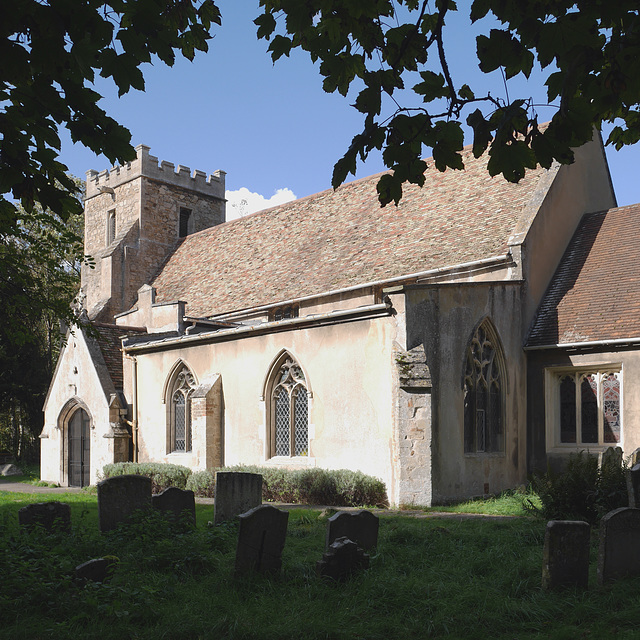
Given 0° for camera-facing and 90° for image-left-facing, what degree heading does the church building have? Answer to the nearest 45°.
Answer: approximately 45°

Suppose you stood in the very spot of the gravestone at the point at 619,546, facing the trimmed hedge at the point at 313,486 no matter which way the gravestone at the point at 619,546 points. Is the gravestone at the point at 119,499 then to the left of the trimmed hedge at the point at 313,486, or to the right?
left

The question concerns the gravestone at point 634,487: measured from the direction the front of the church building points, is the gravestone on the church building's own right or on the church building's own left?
on the church building's own left

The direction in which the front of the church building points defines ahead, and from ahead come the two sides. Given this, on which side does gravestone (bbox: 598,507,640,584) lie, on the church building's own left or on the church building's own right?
on the church building's own left

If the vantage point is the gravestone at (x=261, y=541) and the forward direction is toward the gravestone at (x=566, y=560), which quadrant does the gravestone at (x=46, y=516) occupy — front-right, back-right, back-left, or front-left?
back-left

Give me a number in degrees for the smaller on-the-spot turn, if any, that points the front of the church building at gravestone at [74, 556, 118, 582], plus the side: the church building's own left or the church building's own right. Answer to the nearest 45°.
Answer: approximately 45° to the church building's own left
